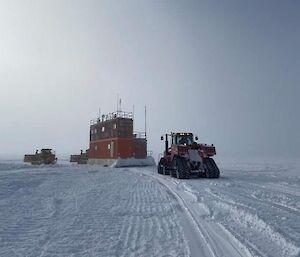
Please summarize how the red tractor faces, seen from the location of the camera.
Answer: facing away from the viewer and to the left of the viewer
